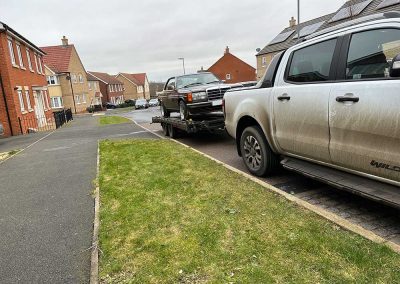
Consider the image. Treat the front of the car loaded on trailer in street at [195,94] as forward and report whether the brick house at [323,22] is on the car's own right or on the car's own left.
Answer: on the car's own left

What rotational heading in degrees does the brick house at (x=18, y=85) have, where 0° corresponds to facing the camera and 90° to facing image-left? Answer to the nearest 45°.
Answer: approximately 315°

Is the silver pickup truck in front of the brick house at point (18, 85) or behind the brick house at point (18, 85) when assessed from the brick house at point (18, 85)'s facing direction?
in front

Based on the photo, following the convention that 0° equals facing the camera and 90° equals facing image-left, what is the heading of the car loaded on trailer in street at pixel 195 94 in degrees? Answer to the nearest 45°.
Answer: approximately 315°

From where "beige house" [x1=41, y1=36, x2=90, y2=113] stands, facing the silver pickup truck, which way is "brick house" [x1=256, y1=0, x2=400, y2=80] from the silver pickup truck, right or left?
left

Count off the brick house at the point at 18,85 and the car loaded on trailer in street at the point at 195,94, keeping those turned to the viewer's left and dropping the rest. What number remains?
0

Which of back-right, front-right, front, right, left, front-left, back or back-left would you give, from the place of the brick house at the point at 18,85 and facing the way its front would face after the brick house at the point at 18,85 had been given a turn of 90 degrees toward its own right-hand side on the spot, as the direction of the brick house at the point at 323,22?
back-left
